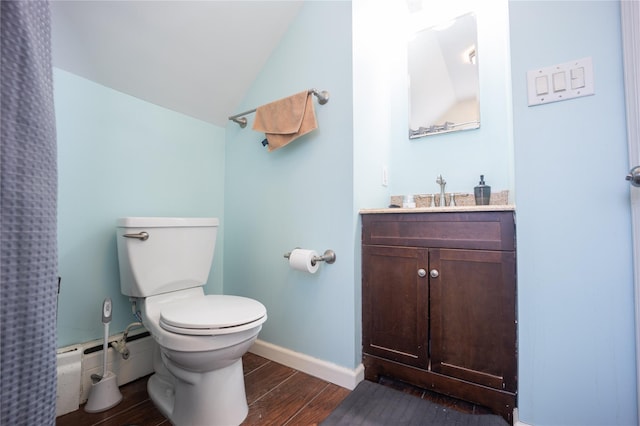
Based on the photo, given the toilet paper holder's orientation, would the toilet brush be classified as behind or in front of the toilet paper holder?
in front

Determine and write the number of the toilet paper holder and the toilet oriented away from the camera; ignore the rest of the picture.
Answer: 0

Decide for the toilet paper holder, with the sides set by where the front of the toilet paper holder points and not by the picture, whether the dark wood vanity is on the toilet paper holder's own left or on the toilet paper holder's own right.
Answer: on the toilet paper holder's own left

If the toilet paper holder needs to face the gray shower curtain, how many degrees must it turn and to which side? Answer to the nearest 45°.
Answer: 0° — it already faces it

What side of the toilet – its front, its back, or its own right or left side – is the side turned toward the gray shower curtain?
right

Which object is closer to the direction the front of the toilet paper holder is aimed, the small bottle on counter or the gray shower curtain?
the gray shower curtain

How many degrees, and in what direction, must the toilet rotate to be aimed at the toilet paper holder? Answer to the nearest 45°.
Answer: approximately 45° to its left

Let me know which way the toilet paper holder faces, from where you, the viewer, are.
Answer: facing the viewer and to the left of the viewer

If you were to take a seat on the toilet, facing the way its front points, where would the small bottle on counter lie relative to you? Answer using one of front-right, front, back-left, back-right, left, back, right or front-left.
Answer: front-left

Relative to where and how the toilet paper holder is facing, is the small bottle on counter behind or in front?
behind

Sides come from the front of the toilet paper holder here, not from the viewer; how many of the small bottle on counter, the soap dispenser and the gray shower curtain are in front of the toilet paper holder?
1

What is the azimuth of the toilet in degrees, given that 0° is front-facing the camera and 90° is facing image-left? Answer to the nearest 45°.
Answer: approximately 315°
